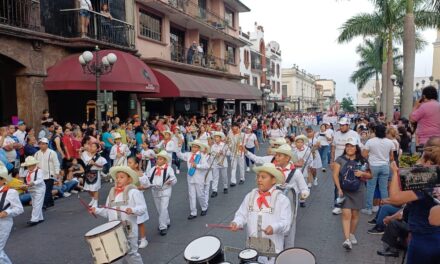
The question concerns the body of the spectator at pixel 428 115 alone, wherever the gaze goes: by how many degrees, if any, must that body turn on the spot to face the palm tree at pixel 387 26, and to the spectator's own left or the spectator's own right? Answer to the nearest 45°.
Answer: approximately 45° to the spectator's own right

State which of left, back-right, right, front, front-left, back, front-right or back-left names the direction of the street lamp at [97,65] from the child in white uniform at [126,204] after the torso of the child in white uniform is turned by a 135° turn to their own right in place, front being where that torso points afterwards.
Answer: front

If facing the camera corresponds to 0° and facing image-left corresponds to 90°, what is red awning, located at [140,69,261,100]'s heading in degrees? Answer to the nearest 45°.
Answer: approximately 315°

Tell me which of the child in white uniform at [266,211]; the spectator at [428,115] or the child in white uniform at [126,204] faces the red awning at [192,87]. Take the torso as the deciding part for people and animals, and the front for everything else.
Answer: the spectator

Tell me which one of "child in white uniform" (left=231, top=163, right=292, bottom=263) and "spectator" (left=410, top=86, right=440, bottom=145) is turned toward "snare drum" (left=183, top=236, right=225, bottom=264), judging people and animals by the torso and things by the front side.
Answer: the child in white uniform

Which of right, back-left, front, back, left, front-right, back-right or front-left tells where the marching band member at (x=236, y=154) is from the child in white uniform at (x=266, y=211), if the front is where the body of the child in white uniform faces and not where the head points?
back-right

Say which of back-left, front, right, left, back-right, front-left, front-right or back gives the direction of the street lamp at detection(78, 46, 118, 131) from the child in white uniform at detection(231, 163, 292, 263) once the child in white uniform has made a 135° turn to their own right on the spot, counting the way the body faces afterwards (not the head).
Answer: front-left

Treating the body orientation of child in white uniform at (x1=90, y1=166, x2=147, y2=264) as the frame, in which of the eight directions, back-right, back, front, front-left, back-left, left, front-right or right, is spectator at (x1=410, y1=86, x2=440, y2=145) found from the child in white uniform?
back-left

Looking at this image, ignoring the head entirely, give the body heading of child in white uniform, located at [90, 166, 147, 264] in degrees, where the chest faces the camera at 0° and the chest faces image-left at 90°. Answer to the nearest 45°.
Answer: approximately 45°

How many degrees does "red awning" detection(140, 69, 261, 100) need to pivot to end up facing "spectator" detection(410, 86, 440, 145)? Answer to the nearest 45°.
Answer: approximately 45° to its right

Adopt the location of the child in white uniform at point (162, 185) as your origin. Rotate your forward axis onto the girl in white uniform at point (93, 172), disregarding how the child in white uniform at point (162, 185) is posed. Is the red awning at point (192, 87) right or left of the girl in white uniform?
right

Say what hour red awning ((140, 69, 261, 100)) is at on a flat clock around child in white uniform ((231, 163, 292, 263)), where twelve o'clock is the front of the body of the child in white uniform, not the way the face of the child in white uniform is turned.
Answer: The red awning is roughly at 4 o'clock from the child in white uniform.

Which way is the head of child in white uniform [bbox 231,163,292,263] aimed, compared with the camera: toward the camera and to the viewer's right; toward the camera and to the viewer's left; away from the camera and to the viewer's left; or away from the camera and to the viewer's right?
toward the camera and to the viewer's left

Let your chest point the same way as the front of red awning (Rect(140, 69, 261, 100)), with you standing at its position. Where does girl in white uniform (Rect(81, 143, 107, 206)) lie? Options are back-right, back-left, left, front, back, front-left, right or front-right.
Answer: front-right
